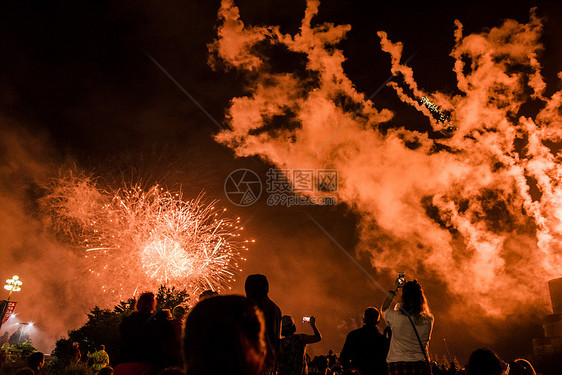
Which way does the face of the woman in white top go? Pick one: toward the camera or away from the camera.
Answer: away from the camera

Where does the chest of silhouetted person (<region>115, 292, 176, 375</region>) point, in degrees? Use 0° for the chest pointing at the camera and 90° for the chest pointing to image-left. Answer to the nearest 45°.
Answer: approximately 180°

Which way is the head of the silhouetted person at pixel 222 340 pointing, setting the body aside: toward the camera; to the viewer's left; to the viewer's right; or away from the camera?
away from the camera

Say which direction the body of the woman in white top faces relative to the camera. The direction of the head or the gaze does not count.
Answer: away from the camera

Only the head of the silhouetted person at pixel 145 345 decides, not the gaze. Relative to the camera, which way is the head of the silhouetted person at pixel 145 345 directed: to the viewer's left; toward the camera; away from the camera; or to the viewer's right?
away from the camera

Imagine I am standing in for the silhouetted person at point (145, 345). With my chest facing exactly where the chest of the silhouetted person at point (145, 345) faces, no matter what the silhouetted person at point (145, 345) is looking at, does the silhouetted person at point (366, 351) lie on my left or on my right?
on my right

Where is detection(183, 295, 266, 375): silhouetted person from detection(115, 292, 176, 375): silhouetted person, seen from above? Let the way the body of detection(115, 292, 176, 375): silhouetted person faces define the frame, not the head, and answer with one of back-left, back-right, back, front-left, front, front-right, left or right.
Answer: back
